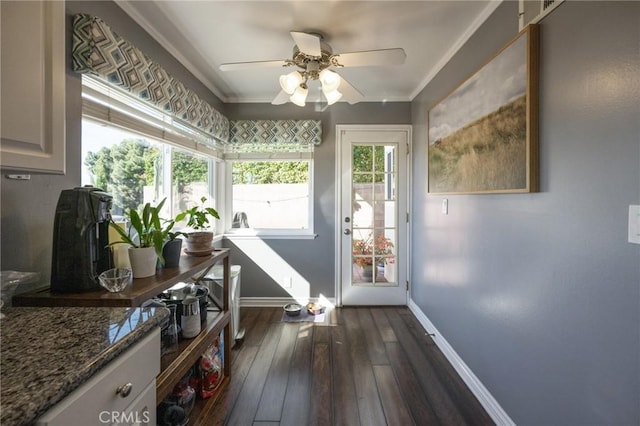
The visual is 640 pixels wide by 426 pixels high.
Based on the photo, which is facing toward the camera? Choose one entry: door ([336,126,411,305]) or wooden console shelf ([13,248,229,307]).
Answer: the door

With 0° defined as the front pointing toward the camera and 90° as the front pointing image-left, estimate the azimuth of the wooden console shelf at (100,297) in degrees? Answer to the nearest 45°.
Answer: approximately 270°

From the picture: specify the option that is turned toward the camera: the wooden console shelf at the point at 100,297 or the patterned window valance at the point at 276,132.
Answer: the patterned window valance

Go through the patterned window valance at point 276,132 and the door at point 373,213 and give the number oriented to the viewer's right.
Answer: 0

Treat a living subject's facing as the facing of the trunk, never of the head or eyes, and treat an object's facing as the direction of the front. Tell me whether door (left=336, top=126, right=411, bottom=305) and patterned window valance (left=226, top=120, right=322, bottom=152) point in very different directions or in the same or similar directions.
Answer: same or similar directions

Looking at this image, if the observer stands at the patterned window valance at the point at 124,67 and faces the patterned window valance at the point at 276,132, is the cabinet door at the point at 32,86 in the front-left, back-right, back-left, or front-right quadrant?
back-right

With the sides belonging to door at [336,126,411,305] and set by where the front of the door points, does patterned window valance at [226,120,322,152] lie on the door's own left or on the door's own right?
on the door's own right

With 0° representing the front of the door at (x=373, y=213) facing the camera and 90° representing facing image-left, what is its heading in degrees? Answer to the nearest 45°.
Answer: approximately 0°

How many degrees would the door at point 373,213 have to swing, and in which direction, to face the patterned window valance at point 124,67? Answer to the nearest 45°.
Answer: approximately 45° to its right

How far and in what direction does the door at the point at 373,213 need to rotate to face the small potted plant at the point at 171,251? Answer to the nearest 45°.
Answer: approximately 45° to its right

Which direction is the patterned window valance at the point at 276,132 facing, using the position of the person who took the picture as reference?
facing the viewer

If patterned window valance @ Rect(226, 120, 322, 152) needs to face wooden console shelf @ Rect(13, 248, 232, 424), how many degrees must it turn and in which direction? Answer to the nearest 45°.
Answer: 0° — it already faces it

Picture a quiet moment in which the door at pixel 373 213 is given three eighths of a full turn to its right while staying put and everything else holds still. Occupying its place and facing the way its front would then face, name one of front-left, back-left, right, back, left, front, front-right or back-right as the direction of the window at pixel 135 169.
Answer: left
